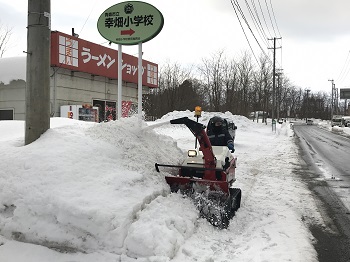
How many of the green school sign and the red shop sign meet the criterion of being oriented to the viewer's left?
0

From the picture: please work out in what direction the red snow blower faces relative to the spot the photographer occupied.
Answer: facing the viewer and to the left of the viewer

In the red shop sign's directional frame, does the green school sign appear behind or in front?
in front

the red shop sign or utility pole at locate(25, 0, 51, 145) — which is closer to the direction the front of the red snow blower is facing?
the utility pole

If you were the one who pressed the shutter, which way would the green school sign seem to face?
facing the viewer

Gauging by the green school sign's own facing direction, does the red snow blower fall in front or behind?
in front

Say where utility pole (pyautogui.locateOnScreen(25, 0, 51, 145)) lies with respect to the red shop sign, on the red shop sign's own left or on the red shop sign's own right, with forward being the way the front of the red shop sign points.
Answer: on the red shop sign's own right

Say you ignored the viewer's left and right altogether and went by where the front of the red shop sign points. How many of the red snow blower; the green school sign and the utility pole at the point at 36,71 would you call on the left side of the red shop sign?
0
